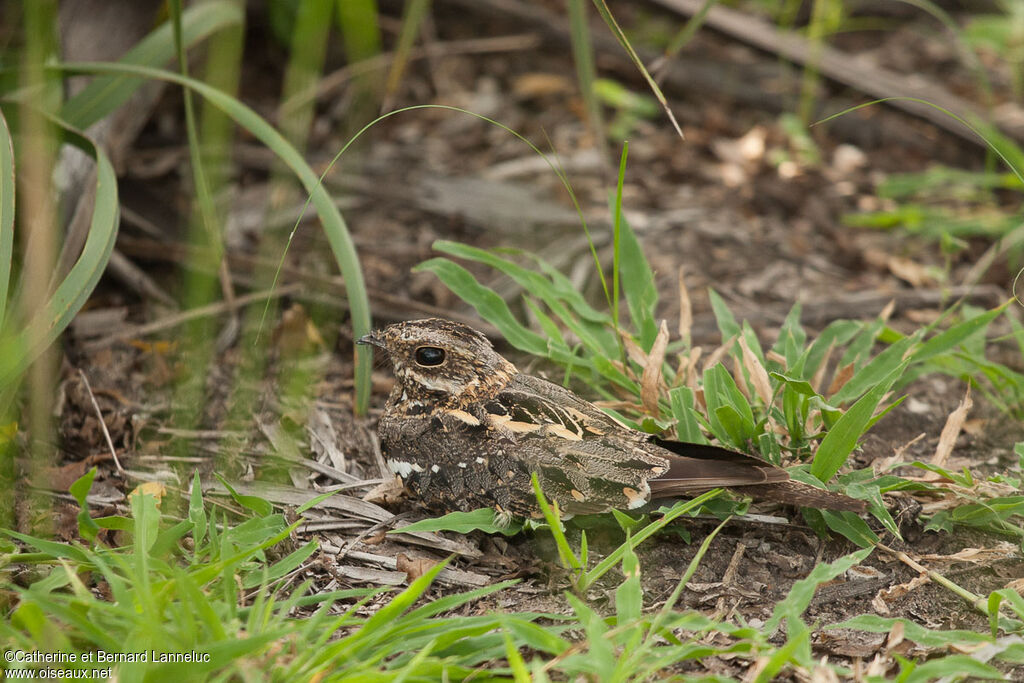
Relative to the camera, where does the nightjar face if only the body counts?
to the viewer's left

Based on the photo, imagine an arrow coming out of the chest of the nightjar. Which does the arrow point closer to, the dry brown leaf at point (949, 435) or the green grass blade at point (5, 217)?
the green grass blade

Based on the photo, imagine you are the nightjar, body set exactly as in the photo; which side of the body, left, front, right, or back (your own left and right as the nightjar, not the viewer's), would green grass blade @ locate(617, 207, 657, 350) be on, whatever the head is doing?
right

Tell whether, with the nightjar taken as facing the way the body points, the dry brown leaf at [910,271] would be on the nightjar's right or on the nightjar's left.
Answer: on the nightjar's right

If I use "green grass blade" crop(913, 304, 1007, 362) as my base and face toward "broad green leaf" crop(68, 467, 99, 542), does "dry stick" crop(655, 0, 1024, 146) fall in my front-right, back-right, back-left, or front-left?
back-right

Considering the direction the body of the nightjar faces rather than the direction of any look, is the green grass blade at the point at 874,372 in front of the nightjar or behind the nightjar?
behind

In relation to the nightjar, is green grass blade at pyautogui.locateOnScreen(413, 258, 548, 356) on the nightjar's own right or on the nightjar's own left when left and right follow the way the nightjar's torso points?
on the nightjar's own right

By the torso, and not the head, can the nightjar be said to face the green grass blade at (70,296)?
yes

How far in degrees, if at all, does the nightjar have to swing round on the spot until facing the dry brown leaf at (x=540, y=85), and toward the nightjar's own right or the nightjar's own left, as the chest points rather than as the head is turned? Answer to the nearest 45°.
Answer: approximately 90° to the nightjar's own right

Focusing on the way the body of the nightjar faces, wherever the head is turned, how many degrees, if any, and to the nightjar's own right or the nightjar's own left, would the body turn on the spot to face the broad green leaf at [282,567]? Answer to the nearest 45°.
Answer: approximately 45° to the nightjar's own left

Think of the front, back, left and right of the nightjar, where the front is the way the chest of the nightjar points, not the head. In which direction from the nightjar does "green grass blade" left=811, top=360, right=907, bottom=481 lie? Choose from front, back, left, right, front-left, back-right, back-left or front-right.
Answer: back
